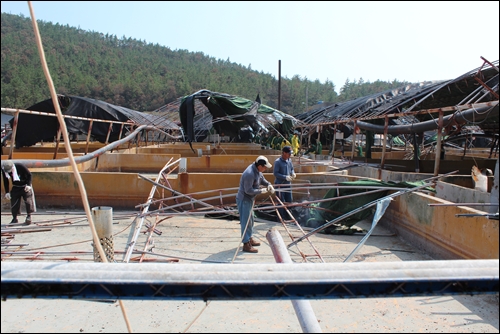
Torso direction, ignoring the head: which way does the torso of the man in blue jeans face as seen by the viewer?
to the viewer's right

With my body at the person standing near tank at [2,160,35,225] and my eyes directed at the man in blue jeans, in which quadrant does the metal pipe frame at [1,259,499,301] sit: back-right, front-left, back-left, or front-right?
front-right

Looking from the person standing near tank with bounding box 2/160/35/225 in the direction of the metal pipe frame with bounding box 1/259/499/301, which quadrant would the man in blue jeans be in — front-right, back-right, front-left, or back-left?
front-left

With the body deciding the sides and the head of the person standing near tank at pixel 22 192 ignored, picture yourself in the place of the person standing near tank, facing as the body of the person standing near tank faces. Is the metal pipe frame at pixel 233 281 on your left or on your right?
on your left

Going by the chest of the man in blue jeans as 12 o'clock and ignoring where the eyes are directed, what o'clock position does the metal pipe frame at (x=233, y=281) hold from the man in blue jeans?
The metal pipe frame is roughly at 3 o'clock from the man in blue jeans.

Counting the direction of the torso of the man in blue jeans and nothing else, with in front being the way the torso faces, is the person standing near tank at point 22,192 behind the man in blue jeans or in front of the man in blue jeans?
behind

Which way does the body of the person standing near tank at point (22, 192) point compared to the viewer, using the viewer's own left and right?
facing the viewer and to the left of the viewer

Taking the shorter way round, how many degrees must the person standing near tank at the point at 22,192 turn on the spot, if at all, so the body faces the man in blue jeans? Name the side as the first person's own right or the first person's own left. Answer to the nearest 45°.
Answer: approximately 90° to the first person's own left

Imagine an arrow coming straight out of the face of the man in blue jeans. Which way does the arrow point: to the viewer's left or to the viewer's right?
to the viewer's right

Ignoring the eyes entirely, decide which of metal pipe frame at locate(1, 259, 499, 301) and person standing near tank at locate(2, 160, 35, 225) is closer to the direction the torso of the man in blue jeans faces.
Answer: the metal pipe frame
